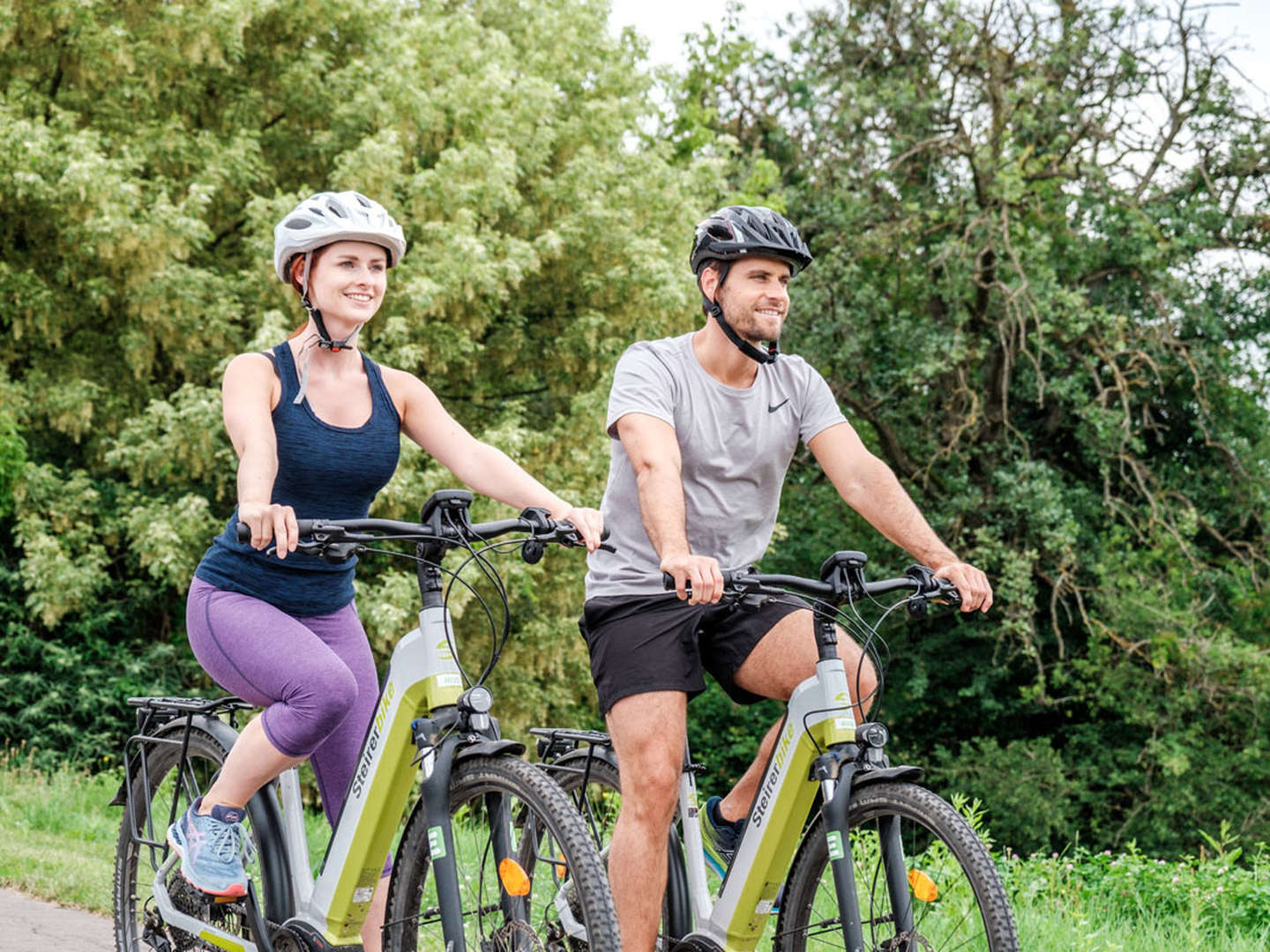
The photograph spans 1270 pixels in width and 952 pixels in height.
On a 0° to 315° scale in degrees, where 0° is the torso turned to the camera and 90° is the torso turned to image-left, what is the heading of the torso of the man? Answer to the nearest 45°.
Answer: approximately 315°

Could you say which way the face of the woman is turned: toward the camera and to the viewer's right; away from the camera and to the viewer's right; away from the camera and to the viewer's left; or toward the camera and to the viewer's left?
toward the camera and to the viewer's right

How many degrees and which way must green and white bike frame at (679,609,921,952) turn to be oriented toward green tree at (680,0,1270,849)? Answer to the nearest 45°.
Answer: approximately 135° to its left

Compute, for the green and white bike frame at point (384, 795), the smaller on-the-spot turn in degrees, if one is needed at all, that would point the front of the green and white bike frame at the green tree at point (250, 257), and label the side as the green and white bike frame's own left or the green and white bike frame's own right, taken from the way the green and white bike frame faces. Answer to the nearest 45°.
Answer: approximately 135° to the green and white bike frame's own left

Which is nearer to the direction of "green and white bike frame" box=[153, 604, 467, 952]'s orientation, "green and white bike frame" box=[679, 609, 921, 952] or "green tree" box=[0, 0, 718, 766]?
the green and white bike frame

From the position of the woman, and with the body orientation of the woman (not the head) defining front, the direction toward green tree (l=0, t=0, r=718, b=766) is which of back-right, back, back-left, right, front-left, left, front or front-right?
back-left

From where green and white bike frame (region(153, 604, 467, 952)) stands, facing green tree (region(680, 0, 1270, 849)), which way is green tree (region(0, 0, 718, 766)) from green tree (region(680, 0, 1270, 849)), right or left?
left

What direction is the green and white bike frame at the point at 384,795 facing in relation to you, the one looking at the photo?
facing the viewer and to the right of the viewer

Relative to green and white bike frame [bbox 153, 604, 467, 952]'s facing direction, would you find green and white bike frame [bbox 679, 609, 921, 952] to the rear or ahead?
ahead
